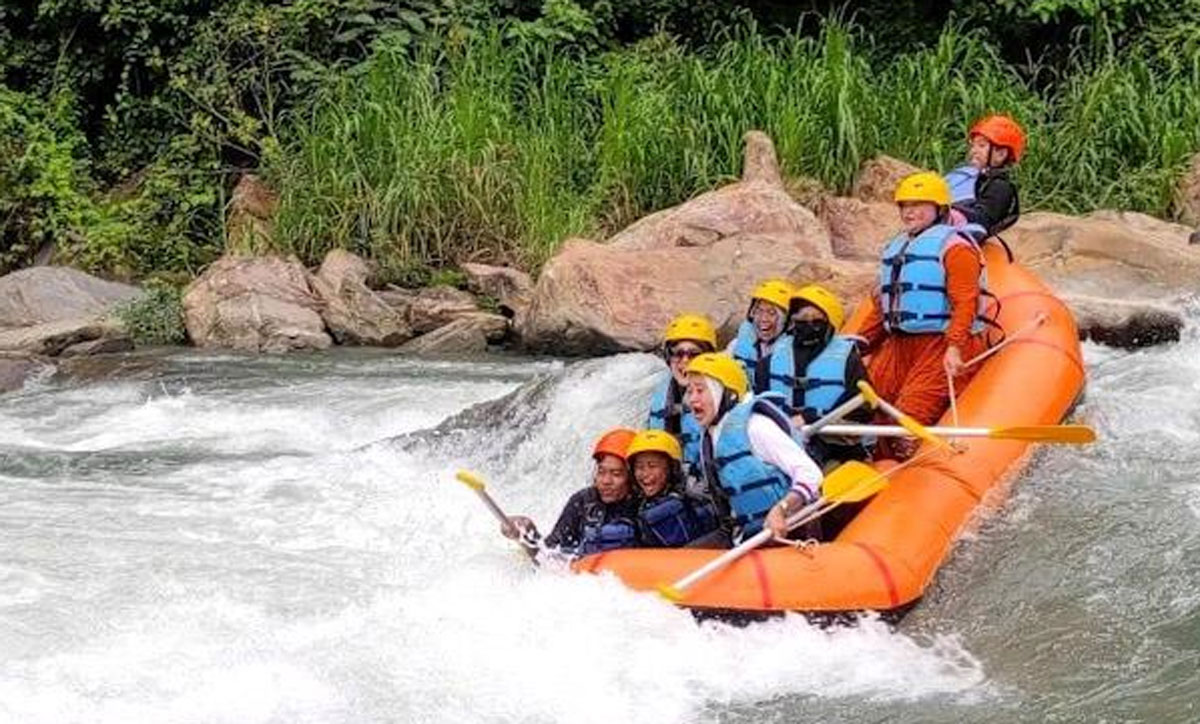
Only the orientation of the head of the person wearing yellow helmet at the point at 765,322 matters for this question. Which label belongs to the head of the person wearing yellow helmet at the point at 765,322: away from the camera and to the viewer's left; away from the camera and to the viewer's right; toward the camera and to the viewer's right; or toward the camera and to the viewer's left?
toward the camera and to the viewer's left

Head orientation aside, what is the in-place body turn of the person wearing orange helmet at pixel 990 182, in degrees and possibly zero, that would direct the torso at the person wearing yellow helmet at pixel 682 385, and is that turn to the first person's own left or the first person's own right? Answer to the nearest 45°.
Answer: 0° — they already face them

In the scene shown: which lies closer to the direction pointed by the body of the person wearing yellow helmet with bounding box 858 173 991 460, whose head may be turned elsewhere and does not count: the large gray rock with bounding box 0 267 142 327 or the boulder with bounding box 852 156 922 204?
the large gray rock

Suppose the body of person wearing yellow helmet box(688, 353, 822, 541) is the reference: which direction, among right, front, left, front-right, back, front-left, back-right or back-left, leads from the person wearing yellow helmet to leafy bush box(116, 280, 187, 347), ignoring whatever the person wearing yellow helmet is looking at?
right

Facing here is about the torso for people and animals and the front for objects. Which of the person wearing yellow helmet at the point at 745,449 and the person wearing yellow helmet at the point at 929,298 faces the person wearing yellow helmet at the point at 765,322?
the person wearing yellow helmet at the point at 929,298

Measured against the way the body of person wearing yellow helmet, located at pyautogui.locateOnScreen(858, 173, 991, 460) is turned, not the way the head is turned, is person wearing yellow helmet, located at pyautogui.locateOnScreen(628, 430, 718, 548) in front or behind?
in front

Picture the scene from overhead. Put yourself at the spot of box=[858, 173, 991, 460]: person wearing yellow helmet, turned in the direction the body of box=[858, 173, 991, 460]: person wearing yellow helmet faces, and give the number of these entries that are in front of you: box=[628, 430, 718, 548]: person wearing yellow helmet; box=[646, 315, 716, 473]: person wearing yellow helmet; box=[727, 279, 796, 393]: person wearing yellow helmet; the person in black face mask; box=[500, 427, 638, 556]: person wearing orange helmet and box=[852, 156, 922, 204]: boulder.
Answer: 5

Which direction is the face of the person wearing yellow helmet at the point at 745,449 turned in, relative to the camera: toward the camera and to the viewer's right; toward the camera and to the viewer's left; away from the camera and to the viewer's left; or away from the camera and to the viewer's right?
toward the camera and to the viewer's left

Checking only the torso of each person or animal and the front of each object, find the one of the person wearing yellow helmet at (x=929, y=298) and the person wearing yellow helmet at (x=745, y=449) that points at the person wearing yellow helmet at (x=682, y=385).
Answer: the person wearing yellow helmet at (x=929, y=298)

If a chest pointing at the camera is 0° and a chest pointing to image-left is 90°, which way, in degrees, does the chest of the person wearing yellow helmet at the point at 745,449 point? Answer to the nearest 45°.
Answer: approximately 45°

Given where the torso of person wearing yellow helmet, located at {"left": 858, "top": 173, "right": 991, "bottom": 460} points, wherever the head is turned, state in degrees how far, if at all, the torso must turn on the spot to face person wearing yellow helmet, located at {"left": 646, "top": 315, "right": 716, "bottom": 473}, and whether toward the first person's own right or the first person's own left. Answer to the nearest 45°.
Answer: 0° — they already face them

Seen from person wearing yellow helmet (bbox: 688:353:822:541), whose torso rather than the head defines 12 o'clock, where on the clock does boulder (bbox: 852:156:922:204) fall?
The boulder is roughly at 5 o'clock from the person wearing yellow helmet.
